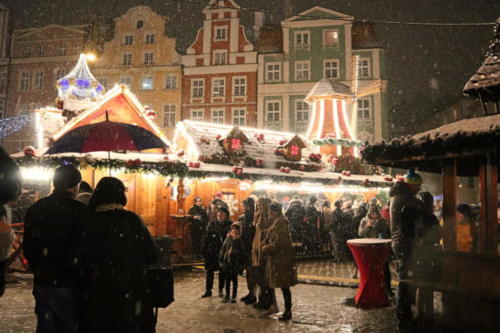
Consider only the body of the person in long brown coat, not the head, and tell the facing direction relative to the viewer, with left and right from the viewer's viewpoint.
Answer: facing to the left of the viewer

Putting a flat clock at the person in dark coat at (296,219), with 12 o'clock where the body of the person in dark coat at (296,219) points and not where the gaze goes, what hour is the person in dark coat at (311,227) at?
the person in dark coat at (311,227) is roughly at 2 o'clock from the person in dark coat at (296,219).

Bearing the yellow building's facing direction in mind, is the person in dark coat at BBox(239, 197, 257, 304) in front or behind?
in front

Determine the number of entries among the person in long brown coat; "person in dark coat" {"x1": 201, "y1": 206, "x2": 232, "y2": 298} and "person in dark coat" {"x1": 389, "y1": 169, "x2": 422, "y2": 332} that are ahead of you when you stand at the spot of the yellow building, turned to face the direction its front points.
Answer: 3

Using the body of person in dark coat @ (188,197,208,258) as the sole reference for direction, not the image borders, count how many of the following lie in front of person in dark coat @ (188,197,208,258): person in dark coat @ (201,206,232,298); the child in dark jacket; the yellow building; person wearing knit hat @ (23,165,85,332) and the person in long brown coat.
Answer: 4

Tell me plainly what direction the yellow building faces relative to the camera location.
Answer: facing the viewer

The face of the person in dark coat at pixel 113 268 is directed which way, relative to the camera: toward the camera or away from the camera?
away from the camera

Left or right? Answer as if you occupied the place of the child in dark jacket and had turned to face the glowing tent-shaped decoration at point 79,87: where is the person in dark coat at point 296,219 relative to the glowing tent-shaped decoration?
right

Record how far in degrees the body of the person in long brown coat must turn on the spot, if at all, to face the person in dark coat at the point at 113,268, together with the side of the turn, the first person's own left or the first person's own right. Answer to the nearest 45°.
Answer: approximately 90° to the first person's own left

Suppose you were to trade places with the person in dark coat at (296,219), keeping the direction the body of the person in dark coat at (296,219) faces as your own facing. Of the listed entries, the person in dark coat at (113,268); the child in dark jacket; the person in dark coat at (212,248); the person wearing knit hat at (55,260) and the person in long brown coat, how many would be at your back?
5

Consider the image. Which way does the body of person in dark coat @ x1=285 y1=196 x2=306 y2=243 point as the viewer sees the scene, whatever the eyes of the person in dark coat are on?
away from the camera

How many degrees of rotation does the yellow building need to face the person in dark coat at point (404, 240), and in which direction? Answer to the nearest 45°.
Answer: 0° — it already faces them

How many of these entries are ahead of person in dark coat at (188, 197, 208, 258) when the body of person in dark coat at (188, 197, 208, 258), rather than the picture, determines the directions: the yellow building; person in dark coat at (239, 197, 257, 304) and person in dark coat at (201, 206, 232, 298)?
2
